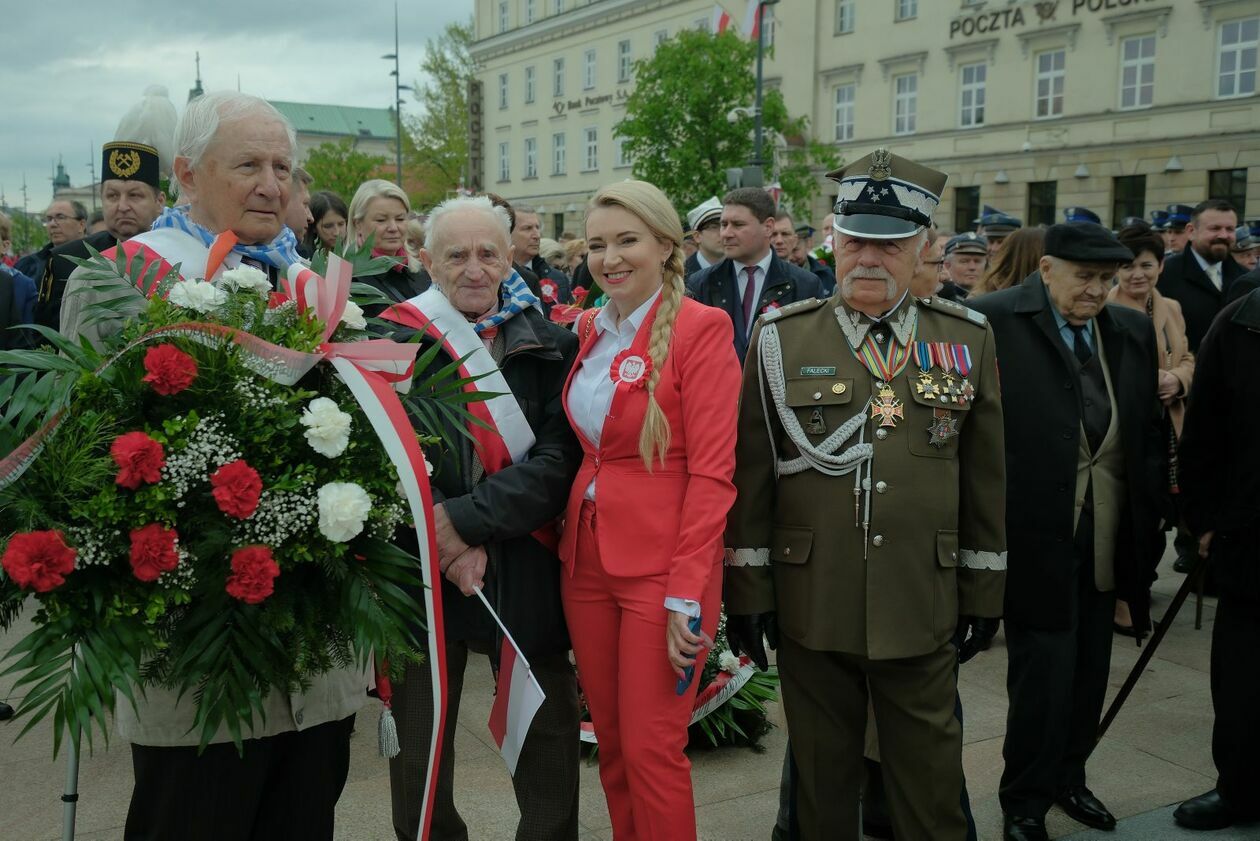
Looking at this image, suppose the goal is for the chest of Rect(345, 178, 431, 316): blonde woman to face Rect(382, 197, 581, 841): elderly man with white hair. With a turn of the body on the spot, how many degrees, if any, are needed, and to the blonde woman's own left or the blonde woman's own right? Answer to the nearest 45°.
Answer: approximately 45° to the blonde woman's own right

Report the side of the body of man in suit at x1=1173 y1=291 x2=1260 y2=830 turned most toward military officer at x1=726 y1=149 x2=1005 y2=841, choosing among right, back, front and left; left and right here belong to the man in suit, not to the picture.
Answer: front

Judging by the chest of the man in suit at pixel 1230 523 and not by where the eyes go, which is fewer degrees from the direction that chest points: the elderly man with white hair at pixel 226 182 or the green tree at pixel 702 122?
the elderly man with white hair

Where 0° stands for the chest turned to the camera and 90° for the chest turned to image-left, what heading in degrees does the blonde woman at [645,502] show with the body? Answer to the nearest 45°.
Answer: approximately 45°

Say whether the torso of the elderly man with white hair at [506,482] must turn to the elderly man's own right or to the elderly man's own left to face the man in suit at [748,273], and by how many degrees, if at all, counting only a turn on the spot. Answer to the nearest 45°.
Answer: approximately 135° to the elderly man's own left

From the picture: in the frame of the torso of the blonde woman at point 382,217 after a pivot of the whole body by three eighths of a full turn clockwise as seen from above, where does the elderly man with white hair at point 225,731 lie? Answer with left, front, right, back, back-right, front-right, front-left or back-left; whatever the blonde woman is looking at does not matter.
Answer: left

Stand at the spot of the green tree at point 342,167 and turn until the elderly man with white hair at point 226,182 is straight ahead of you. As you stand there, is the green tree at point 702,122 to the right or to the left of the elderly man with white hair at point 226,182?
left

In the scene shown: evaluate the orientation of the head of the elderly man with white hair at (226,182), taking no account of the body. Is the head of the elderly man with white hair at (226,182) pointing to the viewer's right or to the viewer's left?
to the viewer's right

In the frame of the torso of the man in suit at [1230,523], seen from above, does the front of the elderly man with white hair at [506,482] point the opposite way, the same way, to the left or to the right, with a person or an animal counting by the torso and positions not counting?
to the left

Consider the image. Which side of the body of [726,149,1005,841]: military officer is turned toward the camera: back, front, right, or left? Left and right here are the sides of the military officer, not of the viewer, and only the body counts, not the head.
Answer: front

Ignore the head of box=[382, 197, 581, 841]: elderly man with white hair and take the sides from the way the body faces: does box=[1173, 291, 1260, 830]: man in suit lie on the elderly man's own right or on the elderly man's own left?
on the elderly man's own left
